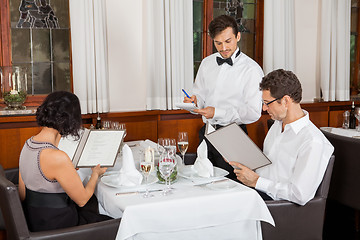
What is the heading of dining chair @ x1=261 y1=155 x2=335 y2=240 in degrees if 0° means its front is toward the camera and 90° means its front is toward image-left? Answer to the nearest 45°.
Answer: approximately 90°

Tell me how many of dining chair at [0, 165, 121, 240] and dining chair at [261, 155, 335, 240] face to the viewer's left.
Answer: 1

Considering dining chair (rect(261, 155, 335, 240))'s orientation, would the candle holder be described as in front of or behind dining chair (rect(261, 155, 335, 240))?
in front

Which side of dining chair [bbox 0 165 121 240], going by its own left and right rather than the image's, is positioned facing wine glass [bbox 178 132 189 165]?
front

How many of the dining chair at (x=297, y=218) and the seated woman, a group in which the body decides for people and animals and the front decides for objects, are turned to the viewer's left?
1

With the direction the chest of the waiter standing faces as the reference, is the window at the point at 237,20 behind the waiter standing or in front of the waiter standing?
behind

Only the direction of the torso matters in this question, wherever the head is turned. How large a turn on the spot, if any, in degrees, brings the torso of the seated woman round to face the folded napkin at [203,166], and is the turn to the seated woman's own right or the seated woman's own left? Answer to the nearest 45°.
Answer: approximately 45° to the seated woman's own right

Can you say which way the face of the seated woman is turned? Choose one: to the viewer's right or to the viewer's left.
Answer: to the viewer's right

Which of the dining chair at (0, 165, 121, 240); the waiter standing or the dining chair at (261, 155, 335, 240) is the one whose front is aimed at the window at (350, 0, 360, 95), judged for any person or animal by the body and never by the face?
the dining chair at (0, 165, 121, 240)

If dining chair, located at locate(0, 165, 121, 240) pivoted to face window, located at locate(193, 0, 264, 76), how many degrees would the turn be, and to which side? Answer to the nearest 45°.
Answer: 0° — it already faces it

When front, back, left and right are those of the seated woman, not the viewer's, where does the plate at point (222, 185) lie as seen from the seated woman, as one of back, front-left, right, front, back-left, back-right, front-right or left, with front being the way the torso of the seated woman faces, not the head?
front-right

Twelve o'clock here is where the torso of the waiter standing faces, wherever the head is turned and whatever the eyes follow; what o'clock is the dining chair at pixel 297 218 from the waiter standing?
The dining chair is roughly at 10 o'clock from the waiter standing.
